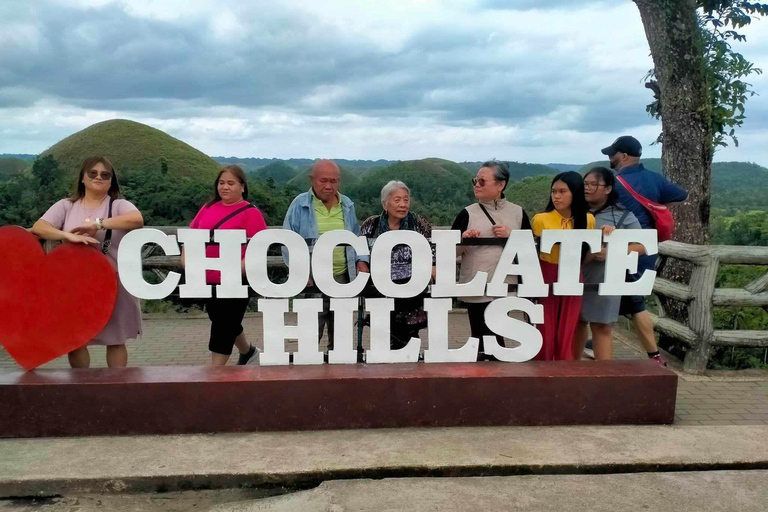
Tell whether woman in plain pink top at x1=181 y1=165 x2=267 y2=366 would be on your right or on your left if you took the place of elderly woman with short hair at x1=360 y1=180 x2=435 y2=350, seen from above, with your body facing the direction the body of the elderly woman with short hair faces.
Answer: on your right

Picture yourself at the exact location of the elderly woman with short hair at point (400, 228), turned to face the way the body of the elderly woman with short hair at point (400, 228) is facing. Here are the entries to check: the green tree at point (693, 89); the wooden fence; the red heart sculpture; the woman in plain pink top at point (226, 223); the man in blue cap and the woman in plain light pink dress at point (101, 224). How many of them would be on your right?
3

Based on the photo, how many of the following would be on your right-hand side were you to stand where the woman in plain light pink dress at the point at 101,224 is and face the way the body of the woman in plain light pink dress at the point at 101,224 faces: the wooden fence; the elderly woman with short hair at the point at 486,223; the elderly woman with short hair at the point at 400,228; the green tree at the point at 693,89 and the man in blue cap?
0

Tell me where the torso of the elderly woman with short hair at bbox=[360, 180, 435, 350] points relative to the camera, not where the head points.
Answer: toward the camera

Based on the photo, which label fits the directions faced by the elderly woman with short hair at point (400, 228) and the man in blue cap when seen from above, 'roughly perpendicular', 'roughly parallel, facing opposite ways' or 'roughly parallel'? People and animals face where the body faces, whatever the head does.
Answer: roughly perpendicular

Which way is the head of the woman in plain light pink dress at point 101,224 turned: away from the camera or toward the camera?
toward the camera

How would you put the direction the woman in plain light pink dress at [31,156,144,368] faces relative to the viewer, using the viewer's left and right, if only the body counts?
facing the viewer

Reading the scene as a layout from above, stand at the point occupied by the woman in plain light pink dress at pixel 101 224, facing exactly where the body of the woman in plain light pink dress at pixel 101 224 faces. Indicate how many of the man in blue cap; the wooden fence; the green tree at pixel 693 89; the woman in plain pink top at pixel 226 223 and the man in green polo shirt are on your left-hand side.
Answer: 5

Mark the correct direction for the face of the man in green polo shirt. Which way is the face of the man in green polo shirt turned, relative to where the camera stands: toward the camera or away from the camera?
toward the camera

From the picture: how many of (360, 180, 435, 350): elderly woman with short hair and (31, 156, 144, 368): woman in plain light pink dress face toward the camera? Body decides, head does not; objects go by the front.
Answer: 2

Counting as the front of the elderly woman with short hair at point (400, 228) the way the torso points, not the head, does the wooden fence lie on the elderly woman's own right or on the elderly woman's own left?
on the elderly woman's own left
